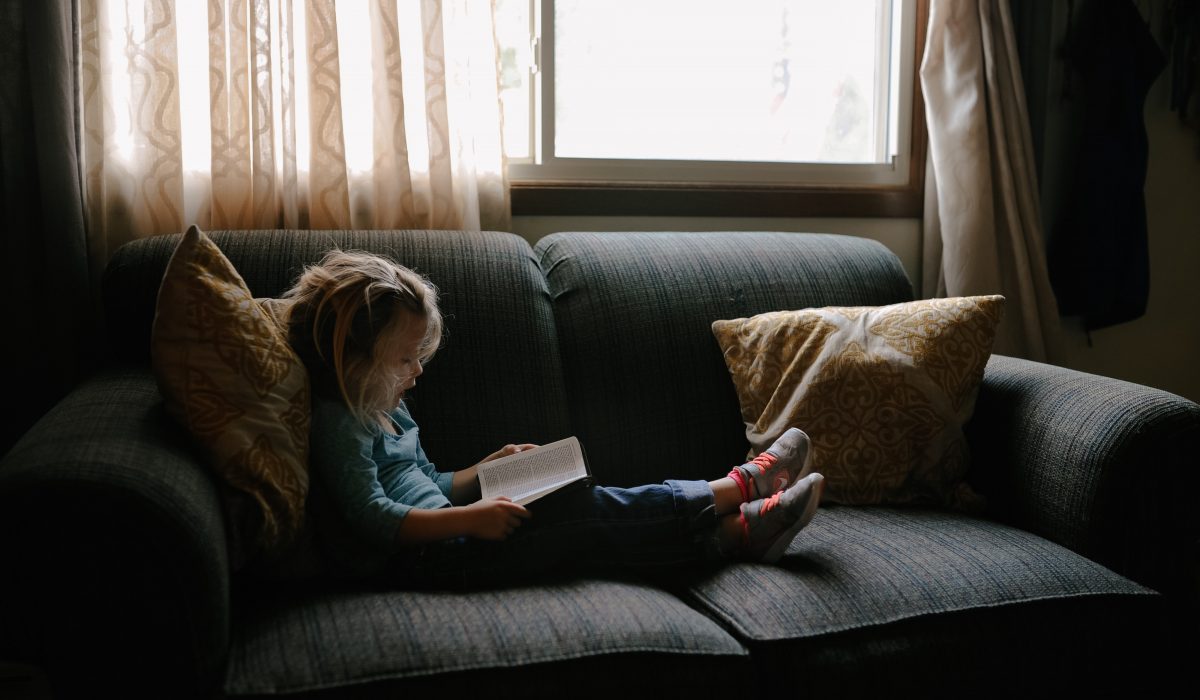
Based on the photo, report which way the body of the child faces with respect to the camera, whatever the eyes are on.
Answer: to the viewer's right

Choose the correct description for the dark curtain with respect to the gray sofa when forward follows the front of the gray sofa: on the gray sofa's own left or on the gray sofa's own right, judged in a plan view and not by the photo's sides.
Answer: on the gray sofa's own right

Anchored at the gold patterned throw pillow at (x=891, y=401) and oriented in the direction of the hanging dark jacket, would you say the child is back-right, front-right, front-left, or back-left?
back-left

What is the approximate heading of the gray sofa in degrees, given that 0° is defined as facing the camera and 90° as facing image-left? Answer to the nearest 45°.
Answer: approximately 0°

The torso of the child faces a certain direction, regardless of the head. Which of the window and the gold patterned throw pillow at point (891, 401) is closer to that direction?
the gold patterned throw pillow

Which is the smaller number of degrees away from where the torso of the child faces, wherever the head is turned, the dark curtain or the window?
the window

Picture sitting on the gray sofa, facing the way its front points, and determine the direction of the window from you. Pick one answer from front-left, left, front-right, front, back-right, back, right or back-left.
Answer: back

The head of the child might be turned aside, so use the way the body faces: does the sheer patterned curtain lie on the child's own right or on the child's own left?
on the child's own left

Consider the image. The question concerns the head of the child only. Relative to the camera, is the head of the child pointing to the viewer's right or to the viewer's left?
to the viewer's right
